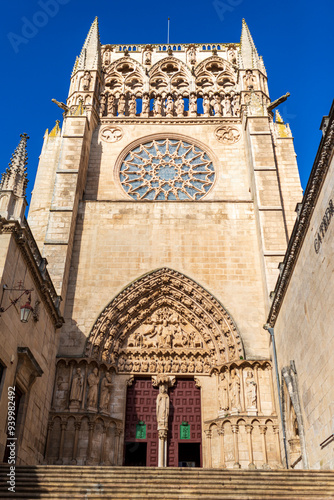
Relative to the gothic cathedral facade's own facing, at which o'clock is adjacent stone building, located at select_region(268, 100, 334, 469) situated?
The adjacent stone building is roughly at 11 o'clock from the gothic cathedral facade.

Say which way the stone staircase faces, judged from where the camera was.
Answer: facing the viewer

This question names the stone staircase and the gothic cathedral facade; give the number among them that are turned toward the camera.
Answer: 2

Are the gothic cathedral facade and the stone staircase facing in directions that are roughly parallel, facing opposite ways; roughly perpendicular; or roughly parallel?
roughly parallel

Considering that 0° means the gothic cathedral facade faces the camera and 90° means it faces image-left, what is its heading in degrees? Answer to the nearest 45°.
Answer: approximately 0°
